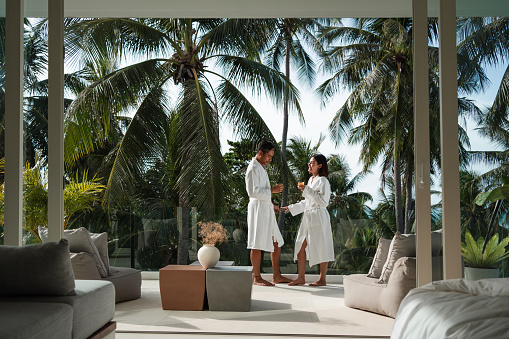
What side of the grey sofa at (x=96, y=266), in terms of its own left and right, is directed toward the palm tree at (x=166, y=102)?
left

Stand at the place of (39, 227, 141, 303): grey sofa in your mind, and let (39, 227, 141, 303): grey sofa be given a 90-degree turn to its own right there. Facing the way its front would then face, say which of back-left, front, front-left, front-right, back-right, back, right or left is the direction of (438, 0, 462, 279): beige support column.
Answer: front-left

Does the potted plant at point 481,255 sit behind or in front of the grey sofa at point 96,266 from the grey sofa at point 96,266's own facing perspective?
in front

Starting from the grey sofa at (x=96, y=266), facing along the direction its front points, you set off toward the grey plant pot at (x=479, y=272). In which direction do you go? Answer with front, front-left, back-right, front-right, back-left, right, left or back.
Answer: front-right

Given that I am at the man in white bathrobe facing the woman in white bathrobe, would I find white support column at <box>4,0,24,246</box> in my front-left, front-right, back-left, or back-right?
back-right

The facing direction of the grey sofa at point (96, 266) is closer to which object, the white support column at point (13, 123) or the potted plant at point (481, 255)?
the potted plant

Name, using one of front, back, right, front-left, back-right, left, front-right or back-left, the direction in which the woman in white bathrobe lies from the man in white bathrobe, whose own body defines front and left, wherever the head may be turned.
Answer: front

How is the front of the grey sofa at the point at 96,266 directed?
to the viewer's right

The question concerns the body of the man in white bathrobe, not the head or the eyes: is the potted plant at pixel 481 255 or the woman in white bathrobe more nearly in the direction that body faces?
the woman in white bathrobe

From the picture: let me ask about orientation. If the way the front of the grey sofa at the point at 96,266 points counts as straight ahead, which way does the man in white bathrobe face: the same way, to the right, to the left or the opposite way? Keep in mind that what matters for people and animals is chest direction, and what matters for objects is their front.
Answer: the same way

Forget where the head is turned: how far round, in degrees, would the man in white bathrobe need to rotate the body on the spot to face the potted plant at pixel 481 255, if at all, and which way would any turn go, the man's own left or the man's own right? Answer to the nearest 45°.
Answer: approximately 45° to the man's own right

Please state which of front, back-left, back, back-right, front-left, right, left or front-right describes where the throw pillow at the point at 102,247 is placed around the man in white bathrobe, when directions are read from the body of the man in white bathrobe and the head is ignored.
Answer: back-right

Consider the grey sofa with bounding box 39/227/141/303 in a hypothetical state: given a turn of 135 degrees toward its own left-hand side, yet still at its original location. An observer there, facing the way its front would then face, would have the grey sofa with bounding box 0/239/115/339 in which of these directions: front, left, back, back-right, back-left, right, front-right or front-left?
back-left

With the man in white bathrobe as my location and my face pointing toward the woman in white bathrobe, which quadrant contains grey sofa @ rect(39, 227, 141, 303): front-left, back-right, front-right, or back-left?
back-right

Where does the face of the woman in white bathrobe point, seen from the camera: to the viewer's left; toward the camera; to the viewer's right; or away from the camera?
to the viewer's left

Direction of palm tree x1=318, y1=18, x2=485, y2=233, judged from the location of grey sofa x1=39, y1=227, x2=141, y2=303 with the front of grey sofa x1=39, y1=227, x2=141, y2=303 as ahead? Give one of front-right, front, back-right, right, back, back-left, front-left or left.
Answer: front-left

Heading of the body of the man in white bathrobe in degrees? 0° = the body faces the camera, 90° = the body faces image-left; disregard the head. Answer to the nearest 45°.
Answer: approximately 270°

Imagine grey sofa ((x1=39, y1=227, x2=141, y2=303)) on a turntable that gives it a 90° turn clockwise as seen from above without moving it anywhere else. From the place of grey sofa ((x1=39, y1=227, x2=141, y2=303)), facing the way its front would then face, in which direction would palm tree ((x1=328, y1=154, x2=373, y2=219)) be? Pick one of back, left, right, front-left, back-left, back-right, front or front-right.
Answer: back-left

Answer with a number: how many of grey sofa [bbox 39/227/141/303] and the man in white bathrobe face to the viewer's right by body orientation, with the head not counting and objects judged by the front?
2
